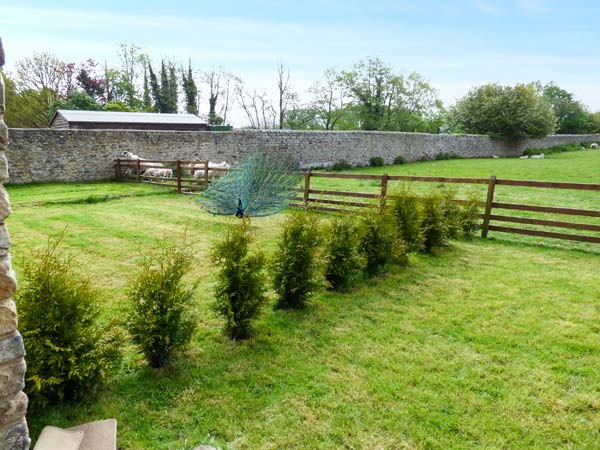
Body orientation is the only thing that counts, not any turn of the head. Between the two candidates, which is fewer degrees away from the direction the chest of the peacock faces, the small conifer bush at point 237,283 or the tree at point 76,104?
the small conifer bush

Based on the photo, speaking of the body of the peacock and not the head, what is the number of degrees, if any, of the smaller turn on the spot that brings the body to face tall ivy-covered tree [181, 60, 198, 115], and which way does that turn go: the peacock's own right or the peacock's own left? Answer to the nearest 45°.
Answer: approximately 135° to the peacock's own right

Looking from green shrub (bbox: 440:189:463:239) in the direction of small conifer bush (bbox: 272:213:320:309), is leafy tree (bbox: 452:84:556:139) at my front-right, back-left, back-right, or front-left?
back-right

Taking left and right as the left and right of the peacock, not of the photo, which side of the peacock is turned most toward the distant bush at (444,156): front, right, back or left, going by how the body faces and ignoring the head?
back

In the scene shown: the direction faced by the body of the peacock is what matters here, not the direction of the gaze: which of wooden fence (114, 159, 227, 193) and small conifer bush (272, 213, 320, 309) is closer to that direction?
the small conifer bush

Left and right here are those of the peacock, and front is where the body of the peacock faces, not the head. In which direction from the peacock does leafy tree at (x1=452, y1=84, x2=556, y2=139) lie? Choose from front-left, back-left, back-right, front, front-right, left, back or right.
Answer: back

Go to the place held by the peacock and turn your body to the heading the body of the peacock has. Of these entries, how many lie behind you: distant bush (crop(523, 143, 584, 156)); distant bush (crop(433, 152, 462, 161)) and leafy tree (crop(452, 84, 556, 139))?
3

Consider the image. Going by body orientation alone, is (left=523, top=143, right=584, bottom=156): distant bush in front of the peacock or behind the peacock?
behind

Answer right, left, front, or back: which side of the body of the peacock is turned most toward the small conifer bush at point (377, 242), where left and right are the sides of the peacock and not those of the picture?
front

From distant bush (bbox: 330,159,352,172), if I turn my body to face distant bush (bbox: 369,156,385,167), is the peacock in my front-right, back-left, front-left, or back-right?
back-right

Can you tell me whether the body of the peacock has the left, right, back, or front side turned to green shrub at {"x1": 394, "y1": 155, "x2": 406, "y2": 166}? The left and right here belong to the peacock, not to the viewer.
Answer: back

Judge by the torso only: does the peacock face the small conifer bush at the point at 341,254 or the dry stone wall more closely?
the small conifer bush

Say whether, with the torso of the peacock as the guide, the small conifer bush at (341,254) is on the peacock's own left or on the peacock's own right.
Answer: on the peacock's own left

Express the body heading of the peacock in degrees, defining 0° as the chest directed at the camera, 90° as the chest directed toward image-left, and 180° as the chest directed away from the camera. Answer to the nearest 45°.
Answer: approximately 45°

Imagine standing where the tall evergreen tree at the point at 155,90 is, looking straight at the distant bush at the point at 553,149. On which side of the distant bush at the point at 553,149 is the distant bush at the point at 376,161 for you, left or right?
right

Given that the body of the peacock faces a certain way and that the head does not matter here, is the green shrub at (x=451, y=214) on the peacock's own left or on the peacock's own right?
on the peacock's own left
